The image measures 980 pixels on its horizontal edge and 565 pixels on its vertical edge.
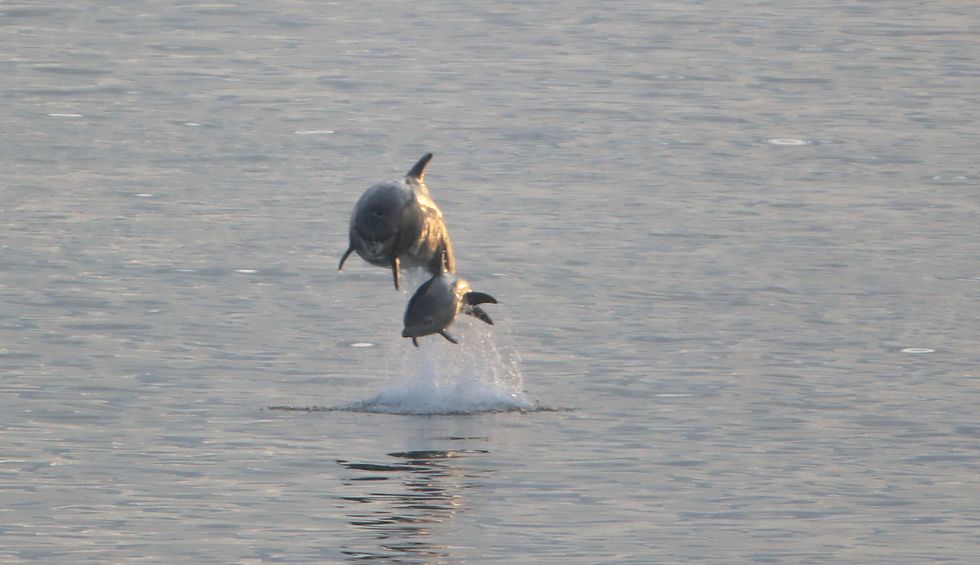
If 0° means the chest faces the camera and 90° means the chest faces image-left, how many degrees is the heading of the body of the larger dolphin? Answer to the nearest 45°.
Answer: approximately 45°

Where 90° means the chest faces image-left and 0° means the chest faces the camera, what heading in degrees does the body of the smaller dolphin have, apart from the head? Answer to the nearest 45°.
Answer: approximately 45°
